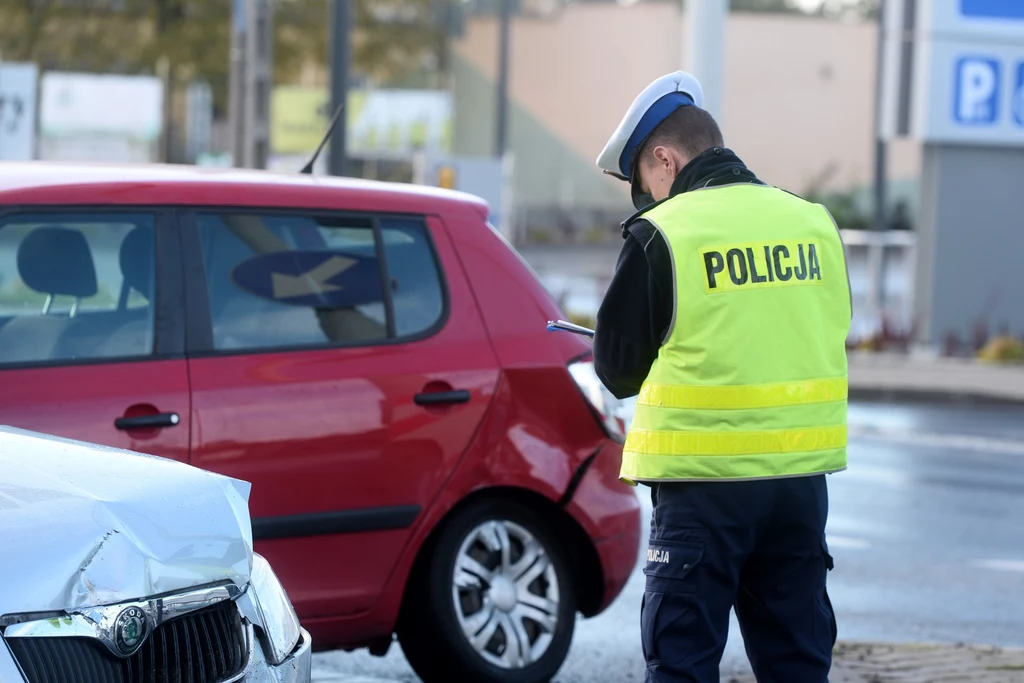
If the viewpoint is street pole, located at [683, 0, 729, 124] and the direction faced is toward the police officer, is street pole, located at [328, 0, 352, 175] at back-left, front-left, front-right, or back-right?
back-right

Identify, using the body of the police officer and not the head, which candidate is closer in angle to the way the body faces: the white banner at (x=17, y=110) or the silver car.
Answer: the white banner

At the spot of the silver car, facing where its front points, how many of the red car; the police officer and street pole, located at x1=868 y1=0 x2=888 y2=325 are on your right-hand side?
0

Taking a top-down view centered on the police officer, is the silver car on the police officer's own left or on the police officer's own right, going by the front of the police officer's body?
on the police officer's own left

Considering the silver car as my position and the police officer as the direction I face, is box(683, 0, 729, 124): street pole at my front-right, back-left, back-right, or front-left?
front-left

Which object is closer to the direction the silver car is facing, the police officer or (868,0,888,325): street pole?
the police officer

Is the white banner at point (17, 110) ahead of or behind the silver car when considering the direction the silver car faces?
behind

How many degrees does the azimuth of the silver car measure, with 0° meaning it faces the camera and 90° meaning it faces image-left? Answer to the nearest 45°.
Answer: approximately 315°

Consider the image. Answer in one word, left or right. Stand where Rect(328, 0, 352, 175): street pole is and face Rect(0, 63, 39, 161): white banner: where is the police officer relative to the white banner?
left

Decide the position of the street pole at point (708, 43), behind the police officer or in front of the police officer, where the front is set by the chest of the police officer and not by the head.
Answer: in front

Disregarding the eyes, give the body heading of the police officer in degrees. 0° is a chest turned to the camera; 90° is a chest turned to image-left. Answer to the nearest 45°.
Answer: approximately 135°

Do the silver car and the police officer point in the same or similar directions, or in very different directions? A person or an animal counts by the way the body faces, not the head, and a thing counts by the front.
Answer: very different directions

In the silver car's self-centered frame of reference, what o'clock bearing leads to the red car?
The red car is roughly at 8 o'clock from the silver car.

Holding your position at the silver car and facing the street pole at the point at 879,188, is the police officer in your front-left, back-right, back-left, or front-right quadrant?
front-right

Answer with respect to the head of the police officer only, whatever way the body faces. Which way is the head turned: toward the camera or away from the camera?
away from the camera
